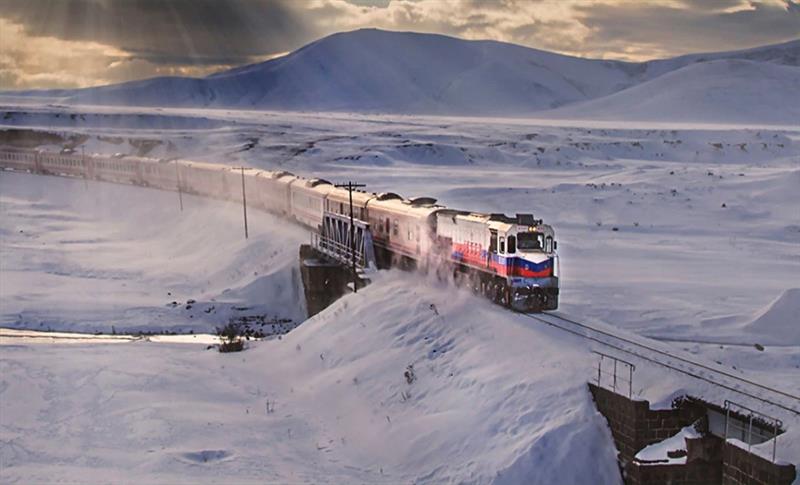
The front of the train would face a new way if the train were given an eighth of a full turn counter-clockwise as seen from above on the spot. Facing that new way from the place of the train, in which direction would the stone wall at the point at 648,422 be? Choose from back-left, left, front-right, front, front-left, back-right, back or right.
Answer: right

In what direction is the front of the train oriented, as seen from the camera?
facing the viewer and to the right of the viewer

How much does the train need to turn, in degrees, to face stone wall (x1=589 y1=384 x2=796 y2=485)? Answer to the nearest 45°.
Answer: approximately 45° to its right
